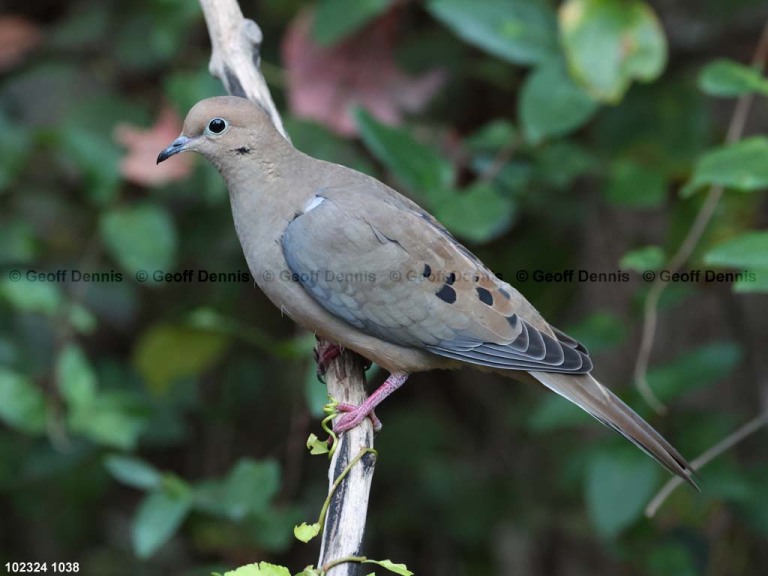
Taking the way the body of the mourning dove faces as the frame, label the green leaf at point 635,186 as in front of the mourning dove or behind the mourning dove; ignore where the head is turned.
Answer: behind

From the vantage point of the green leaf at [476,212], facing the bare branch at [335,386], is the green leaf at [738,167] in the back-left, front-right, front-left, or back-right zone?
back-left

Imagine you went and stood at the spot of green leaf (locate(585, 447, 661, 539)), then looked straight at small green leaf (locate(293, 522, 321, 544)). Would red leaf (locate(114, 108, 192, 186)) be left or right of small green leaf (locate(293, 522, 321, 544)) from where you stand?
right

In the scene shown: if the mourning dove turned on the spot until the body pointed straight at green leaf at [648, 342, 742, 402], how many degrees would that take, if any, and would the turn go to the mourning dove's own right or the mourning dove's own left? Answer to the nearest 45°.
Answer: approximately 135° to the mourning dove's own right

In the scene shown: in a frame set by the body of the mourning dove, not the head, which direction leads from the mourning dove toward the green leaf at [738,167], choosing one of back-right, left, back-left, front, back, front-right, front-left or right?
back

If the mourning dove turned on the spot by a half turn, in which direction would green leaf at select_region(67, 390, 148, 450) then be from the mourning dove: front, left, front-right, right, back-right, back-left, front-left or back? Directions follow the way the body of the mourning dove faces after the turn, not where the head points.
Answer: back-left

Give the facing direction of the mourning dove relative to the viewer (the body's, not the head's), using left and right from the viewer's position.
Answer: facing to the left of the viewer

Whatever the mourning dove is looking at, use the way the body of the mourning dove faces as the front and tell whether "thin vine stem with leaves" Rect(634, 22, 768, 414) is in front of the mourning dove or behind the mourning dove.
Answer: behind
